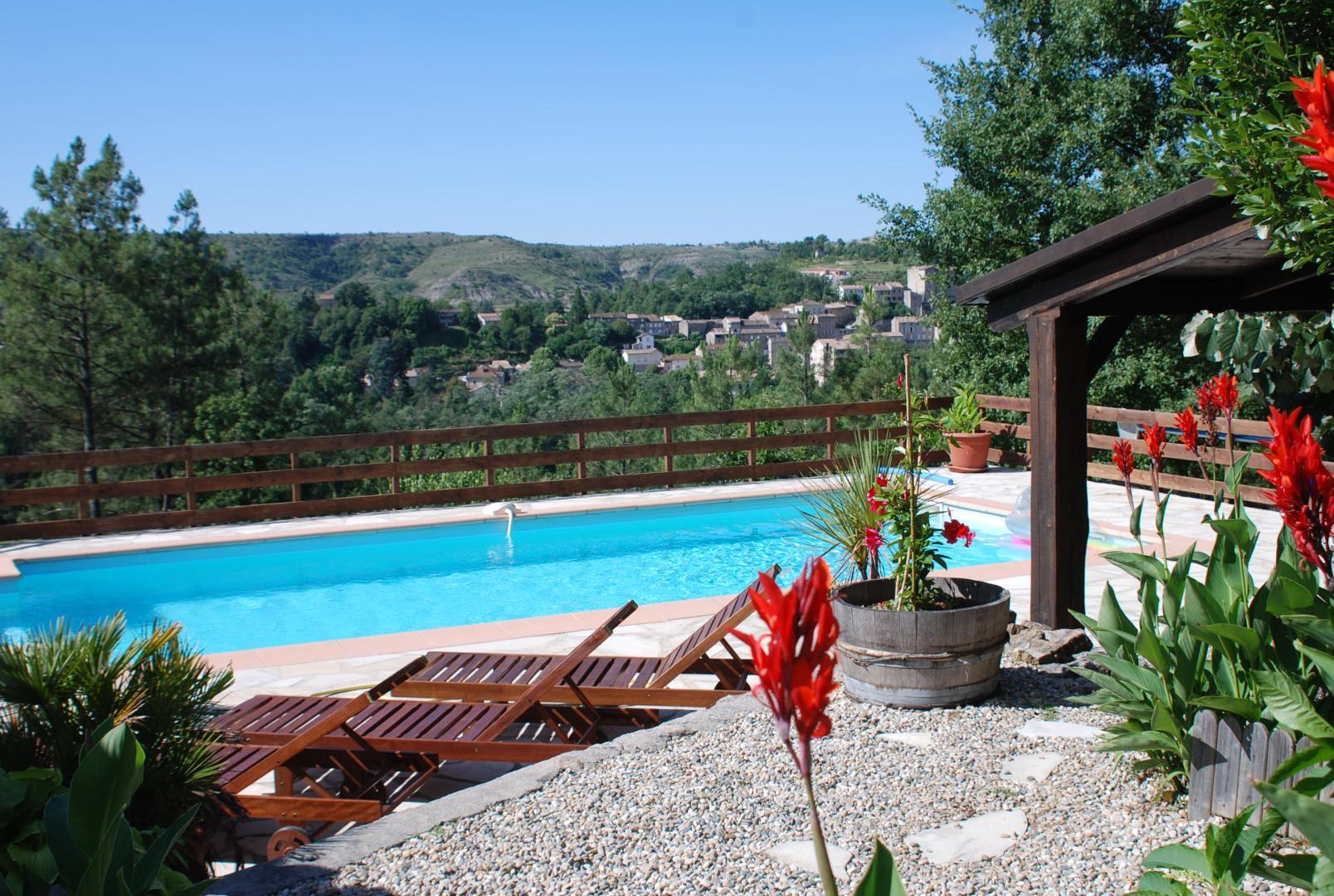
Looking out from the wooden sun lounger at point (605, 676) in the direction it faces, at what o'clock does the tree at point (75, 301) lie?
The tree is roughly at 2 o'clock from the wooden sun lounger.

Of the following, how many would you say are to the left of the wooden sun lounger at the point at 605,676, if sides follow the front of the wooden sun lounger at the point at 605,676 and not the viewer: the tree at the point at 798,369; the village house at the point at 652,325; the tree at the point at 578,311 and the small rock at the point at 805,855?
1

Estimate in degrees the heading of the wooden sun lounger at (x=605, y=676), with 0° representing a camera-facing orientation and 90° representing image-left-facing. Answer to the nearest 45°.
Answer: approximately 90°

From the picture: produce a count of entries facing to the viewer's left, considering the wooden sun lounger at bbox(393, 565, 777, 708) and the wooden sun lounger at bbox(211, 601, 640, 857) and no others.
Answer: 2

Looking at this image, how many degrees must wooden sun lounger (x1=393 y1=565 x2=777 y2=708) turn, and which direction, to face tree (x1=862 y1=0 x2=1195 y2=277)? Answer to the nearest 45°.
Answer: approximately 135° to its right

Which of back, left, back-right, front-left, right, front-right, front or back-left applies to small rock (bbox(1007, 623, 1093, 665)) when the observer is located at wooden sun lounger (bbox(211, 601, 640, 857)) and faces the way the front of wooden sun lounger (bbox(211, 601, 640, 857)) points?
back

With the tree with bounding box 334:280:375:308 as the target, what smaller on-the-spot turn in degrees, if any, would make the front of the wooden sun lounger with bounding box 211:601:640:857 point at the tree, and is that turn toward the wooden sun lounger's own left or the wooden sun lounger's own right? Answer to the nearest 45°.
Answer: approximately 90° to the wooden sun lounger's own right

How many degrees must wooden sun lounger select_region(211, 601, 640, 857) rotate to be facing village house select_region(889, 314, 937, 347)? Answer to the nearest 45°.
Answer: approximately 135° to its right

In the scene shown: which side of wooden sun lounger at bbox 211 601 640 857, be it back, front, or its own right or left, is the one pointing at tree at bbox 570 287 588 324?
right

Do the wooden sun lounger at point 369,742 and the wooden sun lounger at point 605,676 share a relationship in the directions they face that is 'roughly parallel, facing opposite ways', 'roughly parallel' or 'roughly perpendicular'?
roughly parallel

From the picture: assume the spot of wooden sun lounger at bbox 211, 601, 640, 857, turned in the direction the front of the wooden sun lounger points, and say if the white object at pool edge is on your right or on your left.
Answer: on your right

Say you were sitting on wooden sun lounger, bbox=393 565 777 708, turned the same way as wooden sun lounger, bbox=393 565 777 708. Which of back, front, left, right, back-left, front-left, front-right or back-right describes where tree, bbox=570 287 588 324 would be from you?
right

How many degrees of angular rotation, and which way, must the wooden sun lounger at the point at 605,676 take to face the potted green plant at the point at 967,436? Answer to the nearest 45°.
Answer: approximately 135° to its right

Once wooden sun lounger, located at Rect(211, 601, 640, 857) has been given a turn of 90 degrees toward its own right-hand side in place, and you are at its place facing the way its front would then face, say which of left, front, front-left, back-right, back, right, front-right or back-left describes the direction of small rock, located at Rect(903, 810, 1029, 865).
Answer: back-right

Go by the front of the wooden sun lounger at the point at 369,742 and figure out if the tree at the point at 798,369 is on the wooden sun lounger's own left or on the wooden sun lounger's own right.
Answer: on the wooden sun lounger's own right

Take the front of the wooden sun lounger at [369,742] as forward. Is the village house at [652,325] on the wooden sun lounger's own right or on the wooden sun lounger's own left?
on the wooden sun lounger's own right

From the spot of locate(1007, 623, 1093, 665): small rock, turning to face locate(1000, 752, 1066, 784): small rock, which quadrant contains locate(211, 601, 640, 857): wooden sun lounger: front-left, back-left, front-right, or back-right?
front-right

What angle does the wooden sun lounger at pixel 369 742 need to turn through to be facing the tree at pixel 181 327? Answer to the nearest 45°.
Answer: approximately 90° to its right

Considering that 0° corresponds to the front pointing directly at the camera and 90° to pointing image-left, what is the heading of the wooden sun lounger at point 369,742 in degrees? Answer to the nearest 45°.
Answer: approximately 90°
